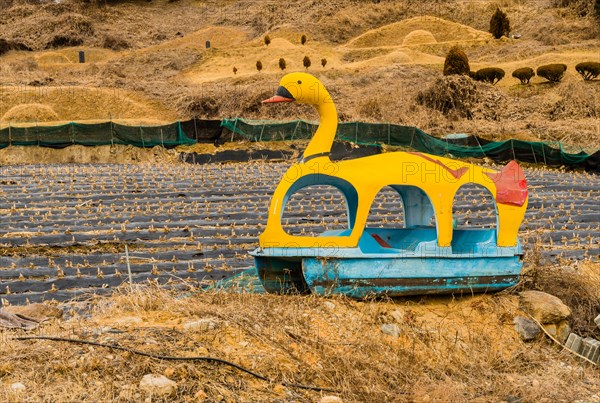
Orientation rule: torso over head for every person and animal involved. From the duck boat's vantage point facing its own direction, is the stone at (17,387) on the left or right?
on its left

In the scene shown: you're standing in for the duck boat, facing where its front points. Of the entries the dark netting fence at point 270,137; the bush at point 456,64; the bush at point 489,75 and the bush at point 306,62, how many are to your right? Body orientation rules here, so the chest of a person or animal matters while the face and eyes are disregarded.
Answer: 4

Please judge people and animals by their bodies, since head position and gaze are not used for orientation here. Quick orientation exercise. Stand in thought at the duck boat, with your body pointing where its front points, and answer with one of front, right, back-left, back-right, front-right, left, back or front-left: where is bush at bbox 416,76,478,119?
right

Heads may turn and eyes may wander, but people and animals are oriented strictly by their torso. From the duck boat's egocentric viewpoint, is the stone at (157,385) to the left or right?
on its left

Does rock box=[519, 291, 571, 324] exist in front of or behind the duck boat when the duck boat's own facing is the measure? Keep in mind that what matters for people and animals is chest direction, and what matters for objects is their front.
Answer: behind

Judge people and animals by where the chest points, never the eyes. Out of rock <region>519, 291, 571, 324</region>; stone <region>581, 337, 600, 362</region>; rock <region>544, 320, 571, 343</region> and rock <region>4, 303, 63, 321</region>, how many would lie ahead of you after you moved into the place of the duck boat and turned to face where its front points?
1

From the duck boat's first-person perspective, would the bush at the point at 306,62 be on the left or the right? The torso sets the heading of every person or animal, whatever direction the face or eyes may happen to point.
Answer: on its right

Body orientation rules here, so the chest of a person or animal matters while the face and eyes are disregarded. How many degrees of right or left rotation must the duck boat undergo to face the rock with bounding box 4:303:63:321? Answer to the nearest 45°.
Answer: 0° — it already faces it

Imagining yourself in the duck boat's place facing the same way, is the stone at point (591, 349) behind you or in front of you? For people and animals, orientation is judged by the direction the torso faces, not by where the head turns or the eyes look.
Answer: behind

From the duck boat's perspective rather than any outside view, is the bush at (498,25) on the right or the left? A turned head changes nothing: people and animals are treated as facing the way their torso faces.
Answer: on its right

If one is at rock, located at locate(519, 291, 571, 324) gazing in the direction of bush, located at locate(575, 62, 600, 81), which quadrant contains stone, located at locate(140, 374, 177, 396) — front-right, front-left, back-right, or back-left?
back-left

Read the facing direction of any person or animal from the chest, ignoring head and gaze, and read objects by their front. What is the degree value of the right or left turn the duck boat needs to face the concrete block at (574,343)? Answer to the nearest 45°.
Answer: approximately 180°

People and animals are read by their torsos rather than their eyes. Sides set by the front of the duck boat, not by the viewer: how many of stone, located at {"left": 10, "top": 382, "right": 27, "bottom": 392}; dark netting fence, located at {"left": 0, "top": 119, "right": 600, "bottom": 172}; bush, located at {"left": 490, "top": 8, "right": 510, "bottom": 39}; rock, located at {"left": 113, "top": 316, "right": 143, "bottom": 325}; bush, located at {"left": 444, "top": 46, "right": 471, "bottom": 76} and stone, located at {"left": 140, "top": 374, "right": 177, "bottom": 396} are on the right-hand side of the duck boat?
3

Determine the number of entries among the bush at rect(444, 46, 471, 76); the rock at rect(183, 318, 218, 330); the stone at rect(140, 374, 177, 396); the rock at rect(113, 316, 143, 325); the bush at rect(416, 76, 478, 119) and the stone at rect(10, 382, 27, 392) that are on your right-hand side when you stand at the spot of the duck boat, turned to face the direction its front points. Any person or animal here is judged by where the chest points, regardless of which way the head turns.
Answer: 2

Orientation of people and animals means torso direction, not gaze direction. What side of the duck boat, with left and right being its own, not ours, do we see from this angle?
left
